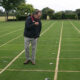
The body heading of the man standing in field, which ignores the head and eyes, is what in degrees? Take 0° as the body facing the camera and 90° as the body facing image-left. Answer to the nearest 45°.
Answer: approximately 315°
